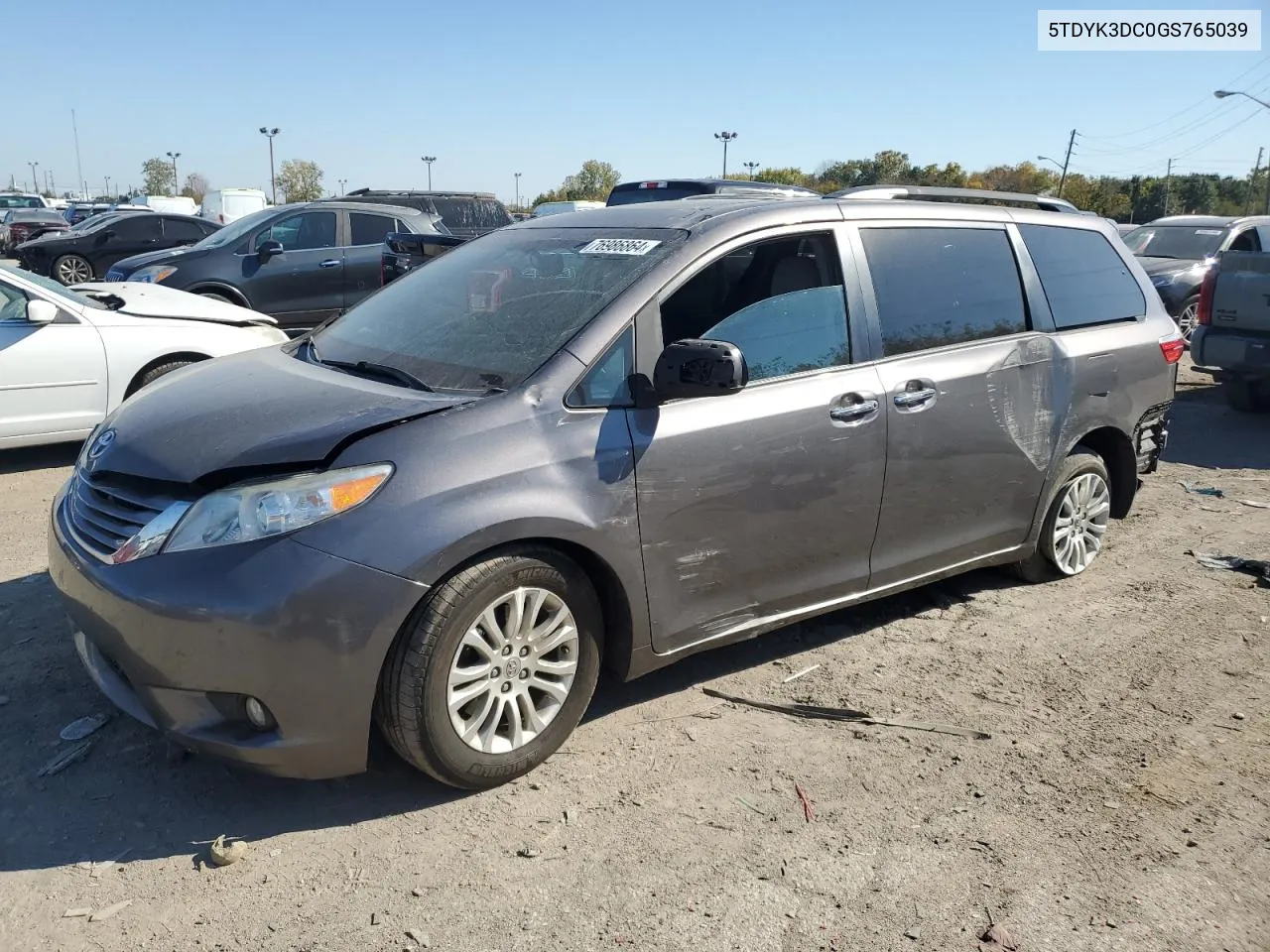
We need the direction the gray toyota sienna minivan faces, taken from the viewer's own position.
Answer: facing the viewer and to the left of the viewer

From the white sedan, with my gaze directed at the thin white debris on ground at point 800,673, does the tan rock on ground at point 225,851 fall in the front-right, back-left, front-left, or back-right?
front-right

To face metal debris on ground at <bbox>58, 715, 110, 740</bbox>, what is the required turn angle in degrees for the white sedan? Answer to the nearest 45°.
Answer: approximately 90° to its right

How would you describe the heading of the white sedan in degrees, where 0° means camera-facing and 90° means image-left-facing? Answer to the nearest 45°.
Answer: approximately 270°

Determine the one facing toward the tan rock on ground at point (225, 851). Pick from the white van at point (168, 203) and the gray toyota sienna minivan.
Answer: the gray toyota sienna minivan

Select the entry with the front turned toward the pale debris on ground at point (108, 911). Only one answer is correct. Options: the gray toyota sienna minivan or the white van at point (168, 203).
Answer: the gray toyota sienna minivan

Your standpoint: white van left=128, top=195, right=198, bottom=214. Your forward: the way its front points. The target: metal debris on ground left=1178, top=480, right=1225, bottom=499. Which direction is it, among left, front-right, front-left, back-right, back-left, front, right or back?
left

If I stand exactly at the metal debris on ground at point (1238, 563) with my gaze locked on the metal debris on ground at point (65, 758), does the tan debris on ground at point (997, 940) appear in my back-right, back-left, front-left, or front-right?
front-left

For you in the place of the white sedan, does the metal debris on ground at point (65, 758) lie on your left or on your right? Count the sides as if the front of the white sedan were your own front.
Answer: on your right

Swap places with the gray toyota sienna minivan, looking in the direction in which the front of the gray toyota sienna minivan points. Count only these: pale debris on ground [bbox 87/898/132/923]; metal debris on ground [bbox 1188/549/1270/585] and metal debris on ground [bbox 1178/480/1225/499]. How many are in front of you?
1

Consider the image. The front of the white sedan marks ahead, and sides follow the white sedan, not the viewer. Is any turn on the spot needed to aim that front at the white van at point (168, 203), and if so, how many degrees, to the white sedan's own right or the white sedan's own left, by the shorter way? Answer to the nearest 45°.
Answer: approximately 90° to the white sedan's own left
